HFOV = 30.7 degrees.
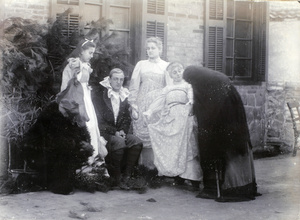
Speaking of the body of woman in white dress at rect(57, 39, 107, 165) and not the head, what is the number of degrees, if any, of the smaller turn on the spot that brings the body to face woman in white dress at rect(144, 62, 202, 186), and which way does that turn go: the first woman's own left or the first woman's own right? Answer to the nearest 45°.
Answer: approximately 45° to the first woman's own left

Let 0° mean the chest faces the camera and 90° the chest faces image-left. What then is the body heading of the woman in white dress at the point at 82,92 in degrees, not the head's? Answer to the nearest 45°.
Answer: approximately 315°

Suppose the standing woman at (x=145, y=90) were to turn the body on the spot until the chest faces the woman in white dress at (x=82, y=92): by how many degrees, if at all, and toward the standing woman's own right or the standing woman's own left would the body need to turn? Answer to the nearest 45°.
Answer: approximately 45° to the standing woman's own right

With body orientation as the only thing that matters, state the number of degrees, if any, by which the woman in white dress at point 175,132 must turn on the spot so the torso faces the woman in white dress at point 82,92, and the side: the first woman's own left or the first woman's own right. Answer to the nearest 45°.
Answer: approximately 90° to the first woman's own right

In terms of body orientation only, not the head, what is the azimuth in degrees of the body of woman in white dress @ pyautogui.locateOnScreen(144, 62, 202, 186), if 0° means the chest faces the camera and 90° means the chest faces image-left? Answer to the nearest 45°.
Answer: approximately 0°

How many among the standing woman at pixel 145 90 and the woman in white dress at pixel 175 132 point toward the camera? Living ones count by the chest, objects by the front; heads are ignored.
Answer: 2

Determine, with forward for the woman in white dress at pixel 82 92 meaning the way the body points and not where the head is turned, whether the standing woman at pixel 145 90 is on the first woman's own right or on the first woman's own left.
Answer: on the first woman's own left
